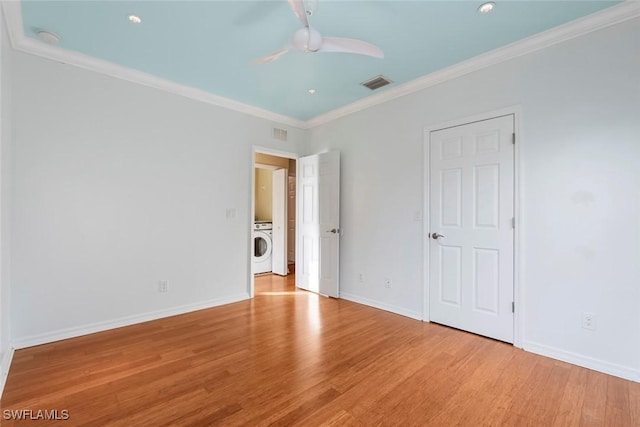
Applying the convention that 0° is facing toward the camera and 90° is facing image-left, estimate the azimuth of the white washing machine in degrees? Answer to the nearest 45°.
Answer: approximately 315°

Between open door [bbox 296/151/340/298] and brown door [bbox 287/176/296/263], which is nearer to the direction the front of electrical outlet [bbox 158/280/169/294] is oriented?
the open door

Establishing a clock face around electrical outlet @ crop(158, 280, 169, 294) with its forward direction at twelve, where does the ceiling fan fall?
The ceiling fan is roughly at 11 o'clock from the electrical outlet.

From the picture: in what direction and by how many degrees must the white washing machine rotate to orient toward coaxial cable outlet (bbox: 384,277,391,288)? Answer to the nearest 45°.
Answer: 0° — it already faces it

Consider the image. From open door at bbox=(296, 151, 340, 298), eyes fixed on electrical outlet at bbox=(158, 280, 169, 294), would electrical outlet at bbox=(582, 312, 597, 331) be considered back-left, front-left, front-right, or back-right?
back-left

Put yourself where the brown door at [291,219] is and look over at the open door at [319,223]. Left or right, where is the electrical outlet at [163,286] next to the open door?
right

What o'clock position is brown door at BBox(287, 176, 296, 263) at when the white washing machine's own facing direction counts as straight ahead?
The brown door is roughly at 9 o'clock from the white washing machine.

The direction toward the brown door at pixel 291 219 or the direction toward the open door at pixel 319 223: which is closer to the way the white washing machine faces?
the open door
